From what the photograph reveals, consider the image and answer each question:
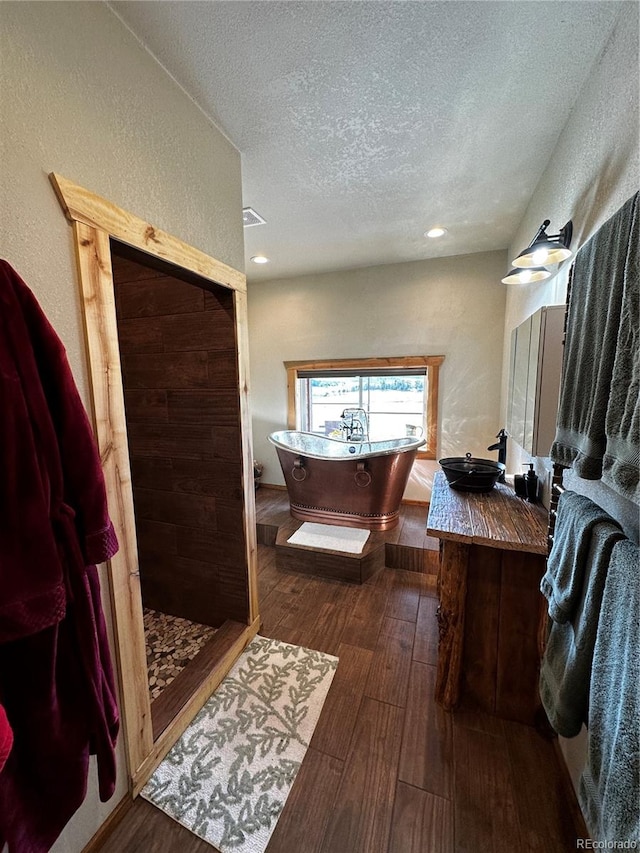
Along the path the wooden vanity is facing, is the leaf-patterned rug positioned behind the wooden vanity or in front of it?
in front

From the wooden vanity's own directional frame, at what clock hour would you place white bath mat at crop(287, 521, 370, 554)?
The white bath mat is roughly at 1 o'clock from the wooden vanity.

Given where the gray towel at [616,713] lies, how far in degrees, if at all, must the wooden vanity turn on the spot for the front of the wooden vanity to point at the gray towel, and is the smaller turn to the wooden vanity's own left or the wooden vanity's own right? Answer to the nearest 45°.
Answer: approximately 90° to the wooden vanity's own left

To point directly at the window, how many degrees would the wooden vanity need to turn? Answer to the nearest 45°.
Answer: approximately 45° to its right

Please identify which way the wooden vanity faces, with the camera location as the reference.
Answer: facing to the left of the viewer
